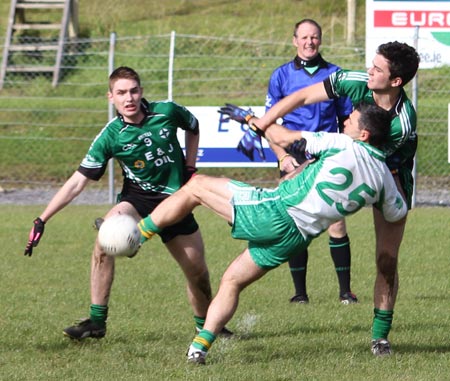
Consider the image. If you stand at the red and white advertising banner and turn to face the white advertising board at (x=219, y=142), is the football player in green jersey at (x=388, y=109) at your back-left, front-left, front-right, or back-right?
front-left

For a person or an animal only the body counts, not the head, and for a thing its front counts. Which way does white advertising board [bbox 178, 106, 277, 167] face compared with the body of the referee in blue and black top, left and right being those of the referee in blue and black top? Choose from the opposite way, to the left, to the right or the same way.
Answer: the same way

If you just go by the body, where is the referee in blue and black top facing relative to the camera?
toward the camera

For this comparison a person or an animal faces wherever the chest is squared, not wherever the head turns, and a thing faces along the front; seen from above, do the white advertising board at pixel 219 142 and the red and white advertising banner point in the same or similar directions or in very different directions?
same or similar directions

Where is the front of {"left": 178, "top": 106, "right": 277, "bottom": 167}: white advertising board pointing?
toward the camera

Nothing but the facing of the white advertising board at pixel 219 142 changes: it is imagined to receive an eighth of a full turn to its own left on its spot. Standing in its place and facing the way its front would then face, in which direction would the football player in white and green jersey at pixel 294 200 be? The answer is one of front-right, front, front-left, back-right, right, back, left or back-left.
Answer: front-right

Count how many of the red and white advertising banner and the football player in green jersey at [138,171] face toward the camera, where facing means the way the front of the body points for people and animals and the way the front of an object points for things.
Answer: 2

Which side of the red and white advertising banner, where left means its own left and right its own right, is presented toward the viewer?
front

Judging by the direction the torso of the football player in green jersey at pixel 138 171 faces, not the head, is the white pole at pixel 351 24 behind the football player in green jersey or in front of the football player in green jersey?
behind

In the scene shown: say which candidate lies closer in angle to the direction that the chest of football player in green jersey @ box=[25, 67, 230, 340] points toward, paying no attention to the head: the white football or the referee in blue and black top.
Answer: the white football

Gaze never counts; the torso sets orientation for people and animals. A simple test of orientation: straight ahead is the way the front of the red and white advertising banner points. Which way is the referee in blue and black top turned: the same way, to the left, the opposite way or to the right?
the same way

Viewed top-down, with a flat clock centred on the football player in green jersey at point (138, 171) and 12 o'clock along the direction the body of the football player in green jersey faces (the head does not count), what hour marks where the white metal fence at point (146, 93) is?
The white metal fence is roughly at 6 o'clock from the football player in green jersey.

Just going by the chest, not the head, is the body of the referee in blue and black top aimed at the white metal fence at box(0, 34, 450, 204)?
no

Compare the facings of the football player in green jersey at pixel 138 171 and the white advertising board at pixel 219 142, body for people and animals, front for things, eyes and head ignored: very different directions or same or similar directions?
same or similar directions

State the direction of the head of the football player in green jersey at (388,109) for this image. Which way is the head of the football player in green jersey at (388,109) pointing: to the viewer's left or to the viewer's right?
to the viewer's left

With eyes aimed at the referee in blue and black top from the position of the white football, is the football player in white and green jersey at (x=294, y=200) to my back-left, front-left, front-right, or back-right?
front-right

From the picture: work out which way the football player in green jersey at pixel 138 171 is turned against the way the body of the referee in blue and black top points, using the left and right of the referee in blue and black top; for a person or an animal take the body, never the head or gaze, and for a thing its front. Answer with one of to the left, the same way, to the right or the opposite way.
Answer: the same way

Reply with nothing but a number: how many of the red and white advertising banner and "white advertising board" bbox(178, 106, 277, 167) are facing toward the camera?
2

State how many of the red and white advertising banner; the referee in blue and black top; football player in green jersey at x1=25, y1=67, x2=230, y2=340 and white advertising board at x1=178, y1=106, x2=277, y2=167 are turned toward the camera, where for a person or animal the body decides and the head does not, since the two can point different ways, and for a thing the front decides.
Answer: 4
